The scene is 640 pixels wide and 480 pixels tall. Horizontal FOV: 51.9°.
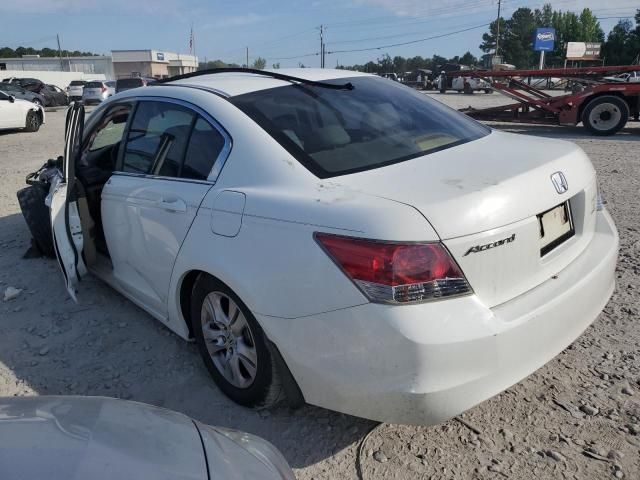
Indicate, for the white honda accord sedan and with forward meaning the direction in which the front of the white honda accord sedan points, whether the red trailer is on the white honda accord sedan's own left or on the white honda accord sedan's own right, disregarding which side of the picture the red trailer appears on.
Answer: on the white honda accord sedan's own right

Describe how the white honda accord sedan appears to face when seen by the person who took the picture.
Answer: facing away from the viewer and to the left of the viewer

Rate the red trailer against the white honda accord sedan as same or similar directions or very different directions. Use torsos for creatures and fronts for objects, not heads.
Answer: very different directions

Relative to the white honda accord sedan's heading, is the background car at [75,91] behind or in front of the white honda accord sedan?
in front

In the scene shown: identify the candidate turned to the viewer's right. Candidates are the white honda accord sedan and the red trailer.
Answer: the red trailer

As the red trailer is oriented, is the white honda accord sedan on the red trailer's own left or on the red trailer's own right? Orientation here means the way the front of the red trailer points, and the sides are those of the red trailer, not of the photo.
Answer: on the red trailer's own right

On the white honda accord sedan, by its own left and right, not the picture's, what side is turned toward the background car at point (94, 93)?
front

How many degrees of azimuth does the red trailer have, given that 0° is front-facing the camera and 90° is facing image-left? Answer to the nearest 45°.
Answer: approximately 270°

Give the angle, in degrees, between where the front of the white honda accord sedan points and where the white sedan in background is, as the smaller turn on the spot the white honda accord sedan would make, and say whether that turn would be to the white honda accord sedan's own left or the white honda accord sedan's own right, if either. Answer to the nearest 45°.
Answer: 0° — it already faces it
